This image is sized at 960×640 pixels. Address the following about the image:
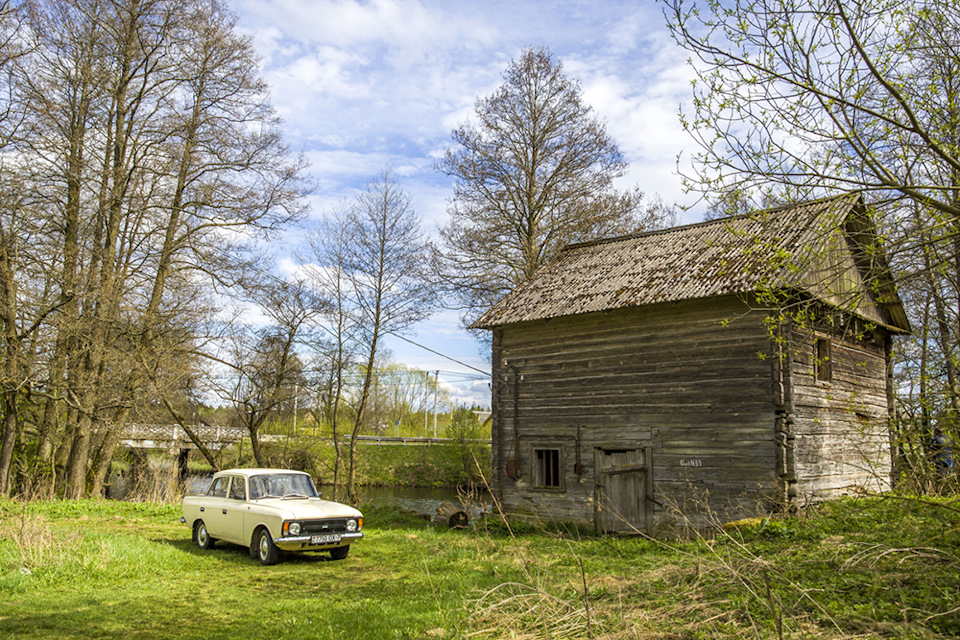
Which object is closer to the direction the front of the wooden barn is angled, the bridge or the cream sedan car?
the cream sedan car

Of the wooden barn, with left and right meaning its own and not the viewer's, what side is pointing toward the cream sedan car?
front

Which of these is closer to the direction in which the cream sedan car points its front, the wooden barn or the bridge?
the wooden barn

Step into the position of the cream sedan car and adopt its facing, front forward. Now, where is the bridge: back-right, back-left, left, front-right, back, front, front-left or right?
back-left

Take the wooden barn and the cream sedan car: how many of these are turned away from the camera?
0

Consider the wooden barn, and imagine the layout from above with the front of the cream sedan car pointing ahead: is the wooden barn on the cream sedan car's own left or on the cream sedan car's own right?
on the cream sedan car's own left

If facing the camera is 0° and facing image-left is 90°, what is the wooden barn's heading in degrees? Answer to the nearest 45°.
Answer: approximately 45°

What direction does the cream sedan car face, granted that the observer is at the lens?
facing the viewer and to the right of the viewer
